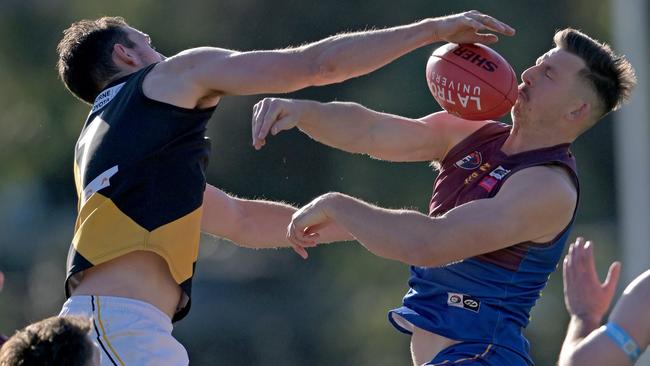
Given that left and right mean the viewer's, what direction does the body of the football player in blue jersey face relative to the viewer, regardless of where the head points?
facing the viewer and to the left of the viewer

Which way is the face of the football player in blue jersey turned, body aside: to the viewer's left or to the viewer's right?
to the viewer's left
